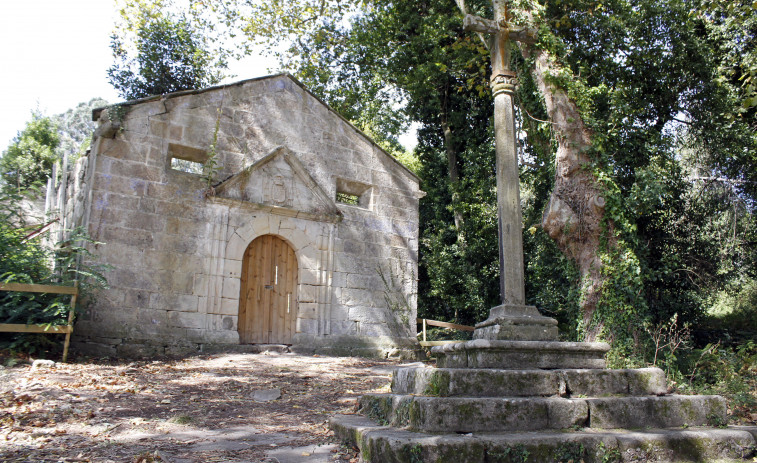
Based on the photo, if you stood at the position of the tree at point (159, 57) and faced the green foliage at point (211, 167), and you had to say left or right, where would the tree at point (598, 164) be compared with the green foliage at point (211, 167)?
left

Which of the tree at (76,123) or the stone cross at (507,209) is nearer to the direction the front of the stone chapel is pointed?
the stone cross

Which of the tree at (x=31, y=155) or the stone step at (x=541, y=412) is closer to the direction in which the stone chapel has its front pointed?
the stone step

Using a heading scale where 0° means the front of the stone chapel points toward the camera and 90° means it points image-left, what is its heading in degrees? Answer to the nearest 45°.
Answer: approximately 315°

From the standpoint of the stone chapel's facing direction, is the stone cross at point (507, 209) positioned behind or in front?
in front

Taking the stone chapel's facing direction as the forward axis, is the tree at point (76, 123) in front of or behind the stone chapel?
behind

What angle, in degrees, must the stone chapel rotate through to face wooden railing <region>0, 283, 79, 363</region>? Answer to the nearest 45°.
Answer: approximately 90° to its right

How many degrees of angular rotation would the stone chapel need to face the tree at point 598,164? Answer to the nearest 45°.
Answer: approximately 45° to its left
